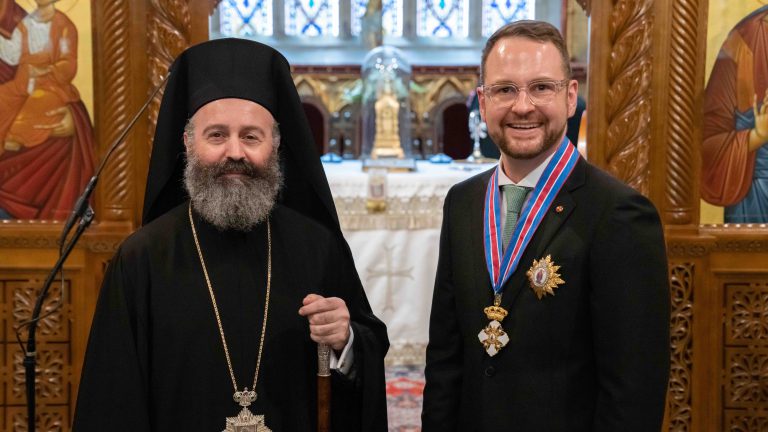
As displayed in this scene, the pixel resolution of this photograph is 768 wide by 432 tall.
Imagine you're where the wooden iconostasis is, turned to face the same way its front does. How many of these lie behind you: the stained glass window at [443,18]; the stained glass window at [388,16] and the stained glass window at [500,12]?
3

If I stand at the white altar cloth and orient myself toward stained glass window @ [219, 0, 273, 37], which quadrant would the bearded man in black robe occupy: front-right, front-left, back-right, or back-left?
back-left

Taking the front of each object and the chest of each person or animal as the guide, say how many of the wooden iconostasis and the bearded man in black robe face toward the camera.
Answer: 2

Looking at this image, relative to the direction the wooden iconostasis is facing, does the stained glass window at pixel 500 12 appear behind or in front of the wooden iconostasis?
behind

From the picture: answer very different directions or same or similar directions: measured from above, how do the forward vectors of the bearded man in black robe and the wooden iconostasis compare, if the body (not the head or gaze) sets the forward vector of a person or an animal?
same or similar directions

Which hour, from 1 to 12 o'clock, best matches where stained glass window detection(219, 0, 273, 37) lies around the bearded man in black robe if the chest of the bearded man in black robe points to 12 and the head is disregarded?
The stained glass window is roughly at 6 o'clock from the bearded man in black robe.

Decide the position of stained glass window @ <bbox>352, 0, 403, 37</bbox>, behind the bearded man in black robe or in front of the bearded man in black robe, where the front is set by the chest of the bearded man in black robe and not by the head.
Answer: behind

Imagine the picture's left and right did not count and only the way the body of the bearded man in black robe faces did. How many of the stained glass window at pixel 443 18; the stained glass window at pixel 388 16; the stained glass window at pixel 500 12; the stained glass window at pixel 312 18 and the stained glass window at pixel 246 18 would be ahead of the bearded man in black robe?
0

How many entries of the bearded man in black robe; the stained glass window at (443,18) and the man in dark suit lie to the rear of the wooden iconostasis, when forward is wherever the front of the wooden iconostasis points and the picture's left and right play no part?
1

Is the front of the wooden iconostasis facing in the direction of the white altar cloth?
no

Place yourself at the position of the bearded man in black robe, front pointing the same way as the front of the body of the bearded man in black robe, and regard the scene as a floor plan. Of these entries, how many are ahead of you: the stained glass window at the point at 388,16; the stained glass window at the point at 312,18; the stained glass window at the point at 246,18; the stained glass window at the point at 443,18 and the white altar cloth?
0

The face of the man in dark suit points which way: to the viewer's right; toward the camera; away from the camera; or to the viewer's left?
toward the camera

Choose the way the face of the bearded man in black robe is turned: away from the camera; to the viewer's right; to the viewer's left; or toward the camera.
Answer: toward the camera

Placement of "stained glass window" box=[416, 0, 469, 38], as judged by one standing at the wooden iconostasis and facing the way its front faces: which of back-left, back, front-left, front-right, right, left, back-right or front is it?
back

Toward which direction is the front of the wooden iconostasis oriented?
toward the camera

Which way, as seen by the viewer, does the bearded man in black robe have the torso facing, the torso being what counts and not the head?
toward the camera

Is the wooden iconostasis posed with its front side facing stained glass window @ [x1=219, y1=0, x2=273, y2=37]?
no
